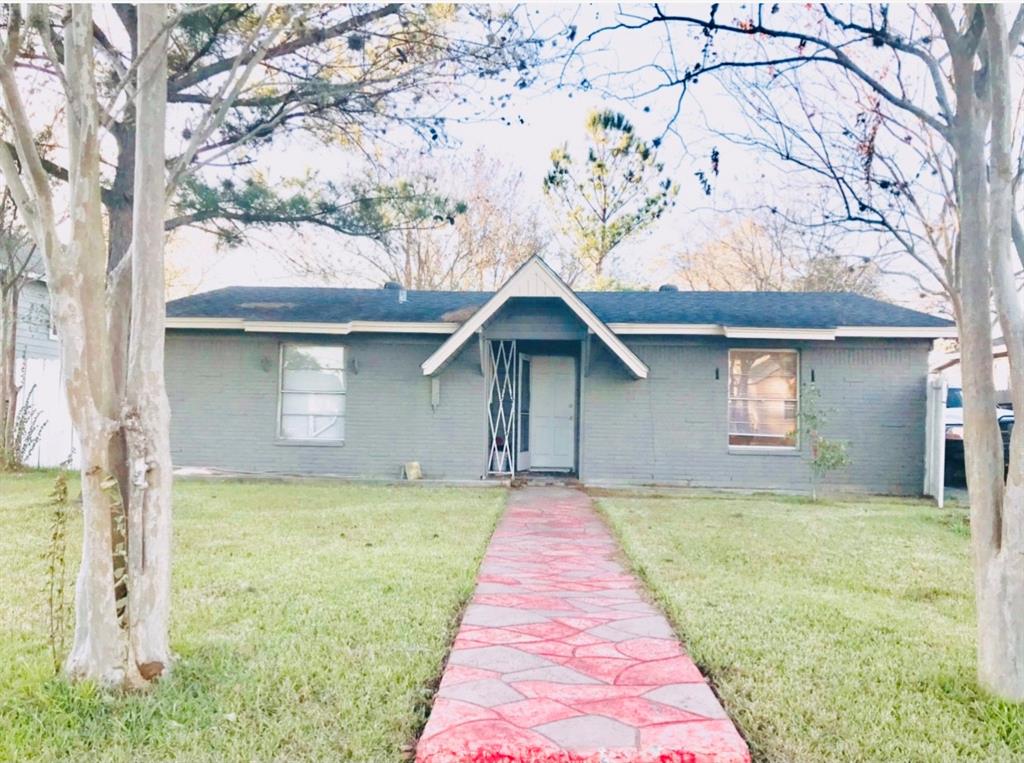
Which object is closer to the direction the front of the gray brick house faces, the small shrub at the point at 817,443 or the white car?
the small shrub

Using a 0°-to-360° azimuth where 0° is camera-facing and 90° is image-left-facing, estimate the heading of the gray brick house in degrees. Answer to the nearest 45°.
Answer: approximately 0°

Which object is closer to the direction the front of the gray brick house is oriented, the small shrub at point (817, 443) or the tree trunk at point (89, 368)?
the tree trunk

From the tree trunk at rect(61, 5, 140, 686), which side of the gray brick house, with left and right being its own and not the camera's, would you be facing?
front

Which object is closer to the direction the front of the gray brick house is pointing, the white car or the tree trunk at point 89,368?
the tree trunk

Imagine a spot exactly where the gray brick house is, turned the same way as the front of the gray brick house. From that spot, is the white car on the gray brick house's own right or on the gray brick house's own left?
on the gray brick house's own left
